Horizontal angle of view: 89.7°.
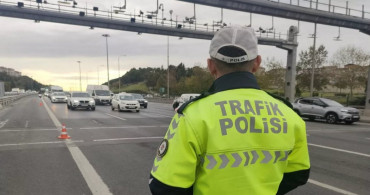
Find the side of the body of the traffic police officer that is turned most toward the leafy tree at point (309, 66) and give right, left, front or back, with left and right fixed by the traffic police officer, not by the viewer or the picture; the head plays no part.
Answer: front

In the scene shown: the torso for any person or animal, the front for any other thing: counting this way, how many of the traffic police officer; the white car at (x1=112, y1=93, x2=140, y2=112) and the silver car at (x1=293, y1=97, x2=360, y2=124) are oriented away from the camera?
1

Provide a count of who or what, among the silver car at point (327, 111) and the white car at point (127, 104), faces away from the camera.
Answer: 0

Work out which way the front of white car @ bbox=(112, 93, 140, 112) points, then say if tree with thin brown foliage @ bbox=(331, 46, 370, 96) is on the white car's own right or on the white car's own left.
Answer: on the white car's own left

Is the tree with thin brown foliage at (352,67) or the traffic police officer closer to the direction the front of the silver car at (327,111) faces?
the traffic police officer

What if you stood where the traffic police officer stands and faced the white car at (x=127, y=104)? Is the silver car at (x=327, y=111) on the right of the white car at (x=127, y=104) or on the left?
right

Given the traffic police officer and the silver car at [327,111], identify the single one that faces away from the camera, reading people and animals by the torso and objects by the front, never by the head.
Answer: the traffic police officer

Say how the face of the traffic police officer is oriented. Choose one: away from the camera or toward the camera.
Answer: away from the camera

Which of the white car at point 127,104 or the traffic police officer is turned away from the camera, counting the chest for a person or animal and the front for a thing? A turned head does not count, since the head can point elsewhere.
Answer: the traffic police officer

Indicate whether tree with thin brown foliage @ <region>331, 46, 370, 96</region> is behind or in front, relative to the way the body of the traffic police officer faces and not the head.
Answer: in front

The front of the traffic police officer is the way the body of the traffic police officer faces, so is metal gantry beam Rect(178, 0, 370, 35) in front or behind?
in front

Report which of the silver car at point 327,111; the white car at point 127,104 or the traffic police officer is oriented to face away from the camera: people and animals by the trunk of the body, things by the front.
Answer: the traffic police officer

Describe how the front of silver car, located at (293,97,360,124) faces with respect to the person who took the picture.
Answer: facing the viewer and to the right of the viewer

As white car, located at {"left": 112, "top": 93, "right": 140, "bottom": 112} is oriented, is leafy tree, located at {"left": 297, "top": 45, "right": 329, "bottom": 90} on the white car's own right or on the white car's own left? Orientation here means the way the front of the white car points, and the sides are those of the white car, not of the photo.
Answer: on the white car's own left

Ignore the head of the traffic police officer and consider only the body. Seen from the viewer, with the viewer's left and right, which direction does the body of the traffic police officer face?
facing away from the viewer
